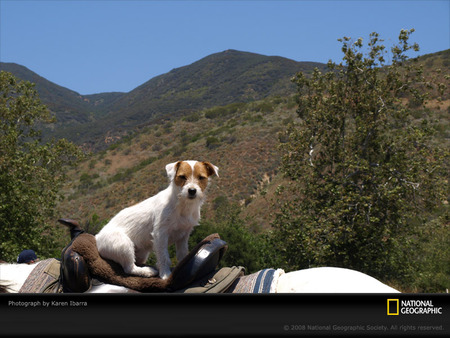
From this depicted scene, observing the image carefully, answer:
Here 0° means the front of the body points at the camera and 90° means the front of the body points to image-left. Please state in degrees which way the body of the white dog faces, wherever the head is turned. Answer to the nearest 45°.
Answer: approximately 315°

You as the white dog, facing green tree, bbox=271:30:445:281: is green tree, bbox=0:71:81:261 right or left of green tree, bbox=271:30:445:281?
left

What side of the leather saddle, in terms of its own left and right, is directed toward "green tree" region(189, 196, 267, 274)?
right

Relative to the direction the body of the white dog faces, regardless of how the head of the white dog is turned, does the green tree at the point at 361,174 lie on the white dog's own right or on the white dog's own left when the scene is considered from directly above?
on the white dog's own left

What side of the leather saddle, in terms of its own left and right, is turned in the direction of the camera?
left

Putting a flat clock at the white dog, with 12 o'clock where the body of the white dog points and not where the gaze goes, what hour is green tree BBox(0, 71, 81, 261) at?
The green tree is roughly at 7 o'clock from the white dog.
